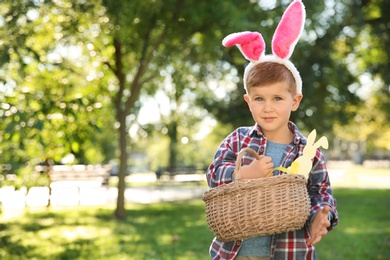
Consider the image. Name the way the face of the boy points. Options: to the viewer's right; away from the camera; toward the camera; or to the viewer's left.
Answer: toward the camera

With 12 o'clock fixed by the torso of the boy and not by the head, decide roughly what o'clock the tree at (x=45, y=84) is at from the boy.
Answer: The tree is roughly at 5 o'clock from the boy.

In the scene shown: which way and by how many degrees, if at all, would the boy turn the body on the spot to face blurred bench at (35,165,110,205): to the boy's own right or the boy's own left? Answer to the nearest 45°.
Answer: approximately 135° to the boy's own right

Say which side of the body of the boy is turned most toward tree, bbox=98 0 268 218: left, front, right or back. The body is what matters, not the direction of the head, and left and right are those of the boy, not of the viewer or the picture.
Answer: back

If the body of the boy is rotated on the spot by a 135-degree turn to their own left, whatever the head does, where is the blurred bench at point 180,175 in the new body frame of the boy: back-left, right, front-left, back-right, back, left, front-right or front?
front-left

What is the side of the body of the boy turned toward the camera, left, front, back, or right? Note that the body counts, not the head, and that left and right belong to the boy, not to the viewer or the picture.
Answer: front
